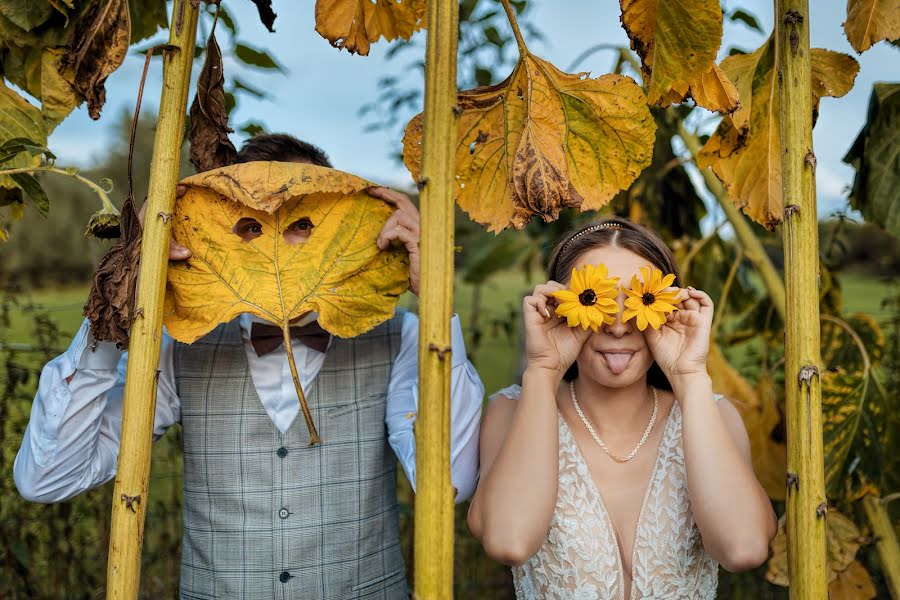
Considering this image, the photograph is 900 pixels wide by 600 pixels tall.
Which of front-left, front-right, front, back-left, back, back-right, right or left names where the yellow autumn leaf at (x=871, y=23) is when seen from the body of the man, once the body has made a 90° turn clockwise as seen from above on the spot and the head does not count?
back-left

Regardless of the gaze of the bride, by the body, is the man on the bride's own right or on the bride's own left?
on the bride's own right

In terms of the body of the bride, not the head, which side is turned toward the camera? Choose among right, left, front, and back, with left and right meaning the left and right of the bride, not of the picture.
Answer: front

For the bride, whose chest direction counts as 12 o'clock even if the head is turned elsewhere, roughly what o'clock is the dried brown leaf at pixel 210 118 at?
The dried brown leaf is roughly at 2 o'clock from the bride.

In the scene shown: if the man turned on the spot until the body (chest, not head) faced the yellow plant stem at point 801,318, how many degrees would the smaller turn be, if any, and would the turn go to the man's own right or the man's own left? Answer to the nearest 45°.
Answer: approximately 45° to the man's own left

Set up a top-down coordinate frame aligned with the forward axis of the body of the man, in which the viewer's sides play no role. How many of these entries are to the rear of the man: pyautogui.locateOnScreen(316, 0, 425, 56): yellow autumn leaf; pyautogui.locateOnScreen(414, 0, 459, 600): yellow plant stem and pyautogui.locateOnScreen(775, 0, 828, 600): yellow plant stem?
0

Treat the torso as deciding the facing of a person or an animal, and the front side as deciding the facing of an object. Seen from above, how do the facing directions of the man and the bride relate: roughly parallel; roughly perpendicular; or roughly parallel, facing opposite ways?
roughly parallel

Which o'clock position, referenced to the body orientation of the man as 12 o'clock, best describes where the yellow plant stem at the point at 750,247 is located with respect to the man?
The yellow plant stem is roughly at 9 o'clock from the man.

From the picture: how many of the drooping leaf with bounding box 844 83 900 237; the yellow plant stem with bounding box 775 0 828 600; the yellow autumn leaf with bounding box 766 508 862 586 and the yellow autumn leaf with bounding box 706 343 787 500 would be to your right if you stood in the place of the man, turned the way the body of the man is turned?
0

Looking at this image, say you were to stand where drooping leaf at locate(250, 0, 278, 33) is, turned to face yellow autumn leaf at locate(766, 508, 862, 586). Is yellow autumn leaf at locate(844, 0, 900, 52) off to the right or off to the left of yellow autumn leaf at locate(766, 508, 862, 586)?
right

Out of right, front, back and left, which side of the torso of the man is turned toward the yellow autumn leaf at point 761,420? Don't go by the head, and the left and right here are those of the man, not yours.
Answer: left

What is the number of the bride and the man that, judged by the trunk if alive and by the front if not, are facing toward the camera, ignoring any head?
2

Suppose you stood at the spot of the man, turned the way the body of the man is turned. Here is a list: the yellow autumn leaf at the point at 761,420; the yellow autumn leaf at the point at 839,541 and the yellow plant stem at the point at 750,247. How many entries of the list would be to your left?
3

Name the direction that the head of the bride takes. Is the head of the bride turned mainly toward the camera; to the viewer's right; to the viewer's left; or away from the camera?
toward the camera
